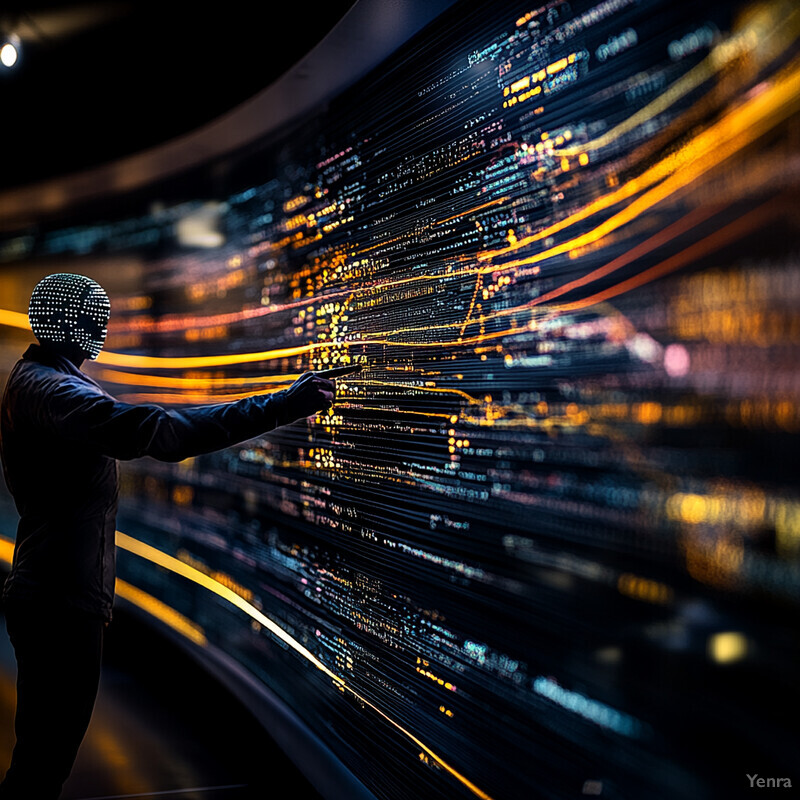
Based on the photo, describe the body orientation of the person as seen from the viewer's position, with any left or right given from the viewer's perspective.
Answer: facing to the right of the viewer

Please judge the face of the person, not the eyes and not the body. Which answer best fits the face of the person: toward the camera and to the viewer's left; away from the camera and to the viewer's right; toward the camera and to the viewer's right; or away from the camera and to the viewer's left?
away from the camera and to the viewer's right
